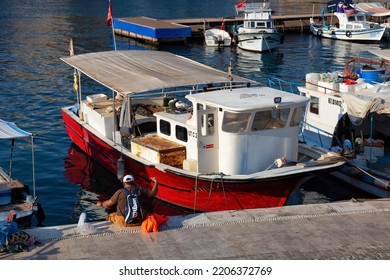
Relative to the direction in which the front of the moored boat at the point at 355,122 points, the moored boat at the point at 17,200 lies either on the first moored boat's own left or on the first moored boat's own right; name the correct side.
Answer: on the first moored boat's own left

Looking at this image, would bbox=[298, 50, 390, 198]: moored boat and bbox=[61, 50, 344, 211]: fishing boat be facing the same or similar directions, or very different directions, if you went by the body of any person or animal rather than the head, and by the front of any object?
very different directions

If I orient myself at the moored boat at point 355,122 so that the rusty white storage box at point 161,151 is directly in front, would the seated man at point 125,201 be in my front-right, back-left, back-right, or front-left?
front-left

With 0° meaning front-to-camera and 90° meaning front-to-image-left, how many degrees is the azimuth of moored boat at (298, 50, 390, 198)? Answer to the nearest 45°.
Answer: approximately 135°

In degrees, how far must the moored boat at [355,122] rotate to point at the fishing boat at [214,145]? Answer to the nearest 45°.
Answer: approximately 90° to its left

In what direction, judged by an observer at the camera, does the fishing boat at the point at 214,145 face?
facing the viewer and to the right of the viewer

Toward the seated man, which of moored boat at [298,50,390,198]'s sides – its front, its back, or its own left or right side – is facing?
left
